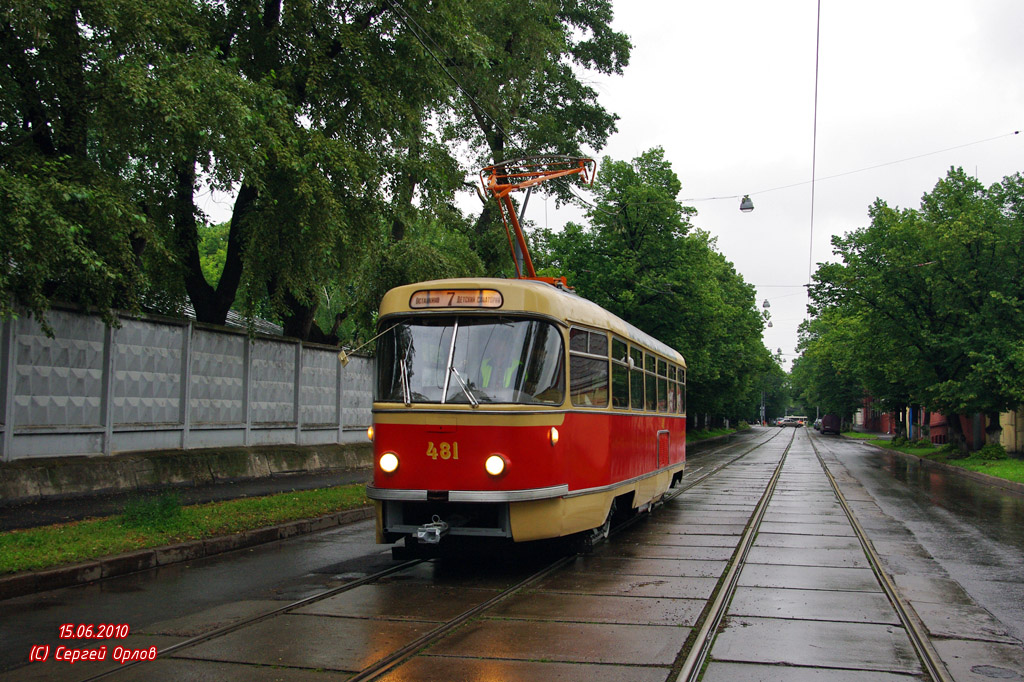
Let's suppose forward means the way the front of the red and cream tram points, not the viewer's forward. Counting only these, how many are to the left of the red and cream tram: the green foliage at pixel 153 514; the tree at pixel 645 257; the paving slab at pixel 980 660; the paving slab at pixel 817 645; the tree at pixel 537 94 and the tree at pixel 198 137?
2

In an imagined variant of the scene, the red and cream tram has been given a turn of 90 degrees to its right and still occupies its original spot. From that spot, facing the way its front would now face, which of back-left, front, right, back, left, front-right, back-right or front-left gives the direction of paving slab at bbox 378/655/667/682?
back-left

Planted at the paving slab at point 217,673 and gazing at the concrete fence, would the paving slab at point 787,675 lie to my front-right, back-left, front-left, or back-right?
back-right

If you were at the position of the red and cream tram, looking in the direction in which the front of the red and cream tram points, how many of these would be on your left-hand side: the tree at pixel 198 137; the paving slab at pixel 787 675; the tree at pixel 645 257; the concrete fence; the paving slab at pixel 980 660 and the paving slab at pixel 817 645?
3

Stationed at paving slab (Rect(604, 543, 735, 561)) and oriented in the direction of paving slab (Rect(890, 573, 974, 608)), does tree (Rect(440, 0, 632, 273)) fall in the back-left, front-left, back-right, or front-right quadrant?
back-left

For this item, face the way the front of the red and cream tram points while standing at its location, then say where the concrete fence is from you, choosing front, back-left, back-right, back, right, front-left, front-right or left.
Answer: right

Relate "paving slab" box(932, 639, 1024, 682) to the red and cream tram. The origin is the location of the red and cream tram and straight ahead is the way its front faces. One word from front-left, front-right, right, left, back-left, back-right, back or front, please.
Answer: left

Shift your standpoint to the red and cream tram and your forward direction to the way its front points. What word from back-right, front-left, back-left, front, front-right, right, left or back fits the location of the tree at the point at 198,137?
right

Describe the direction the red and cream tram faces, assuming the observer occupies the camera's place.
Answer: facing the viewer and to the left of the viewer

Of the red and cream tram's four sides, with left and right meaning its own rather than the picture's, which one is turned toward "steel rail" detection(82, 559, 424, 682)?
front

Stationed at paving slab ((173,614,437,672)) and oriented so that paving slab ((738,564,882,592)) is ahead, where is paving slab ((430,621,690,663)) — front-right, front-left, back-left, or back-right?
front-right
